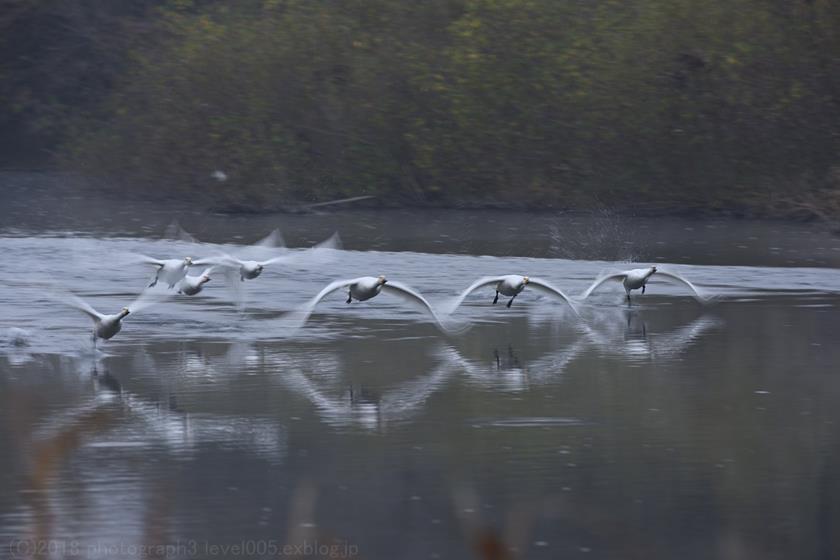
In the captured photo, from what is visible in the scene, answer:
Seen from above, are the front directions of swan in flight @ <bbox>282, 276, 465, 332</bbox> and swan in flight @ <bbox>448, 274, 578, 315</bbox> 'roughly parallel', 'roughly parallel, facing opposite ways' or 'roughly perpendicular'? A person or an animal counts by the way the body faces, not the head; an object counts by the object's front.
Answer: roughly parallel

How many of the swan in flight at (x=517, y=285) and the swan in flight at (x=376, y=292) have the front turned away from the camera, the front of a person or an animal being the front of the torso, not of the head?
0

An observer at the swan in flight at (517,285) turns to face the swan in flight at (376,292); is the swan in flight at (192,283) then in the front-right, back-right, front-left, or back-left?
front-right

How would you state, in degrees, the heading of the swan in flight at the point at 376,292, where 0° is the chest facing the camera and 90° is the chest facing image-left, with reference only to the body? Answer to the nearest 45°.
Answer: approximately 315°

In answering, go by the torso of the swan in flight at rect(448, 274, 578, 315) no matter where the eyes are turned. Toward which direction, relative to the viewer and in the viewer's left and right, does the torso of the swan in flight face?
facing the viewer and to the right of the viewer

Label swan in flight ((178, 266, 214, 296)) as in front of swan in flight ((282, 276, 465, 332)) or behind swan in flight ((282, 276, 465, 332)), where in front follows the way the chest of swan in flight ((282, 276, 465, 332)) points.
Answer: behind

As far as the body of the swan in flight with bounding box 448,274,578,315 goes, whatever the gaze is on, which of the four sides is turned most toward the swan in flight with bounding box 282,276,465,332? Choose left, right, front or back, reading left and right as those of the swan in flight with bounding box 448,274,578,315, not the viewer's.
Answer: right
